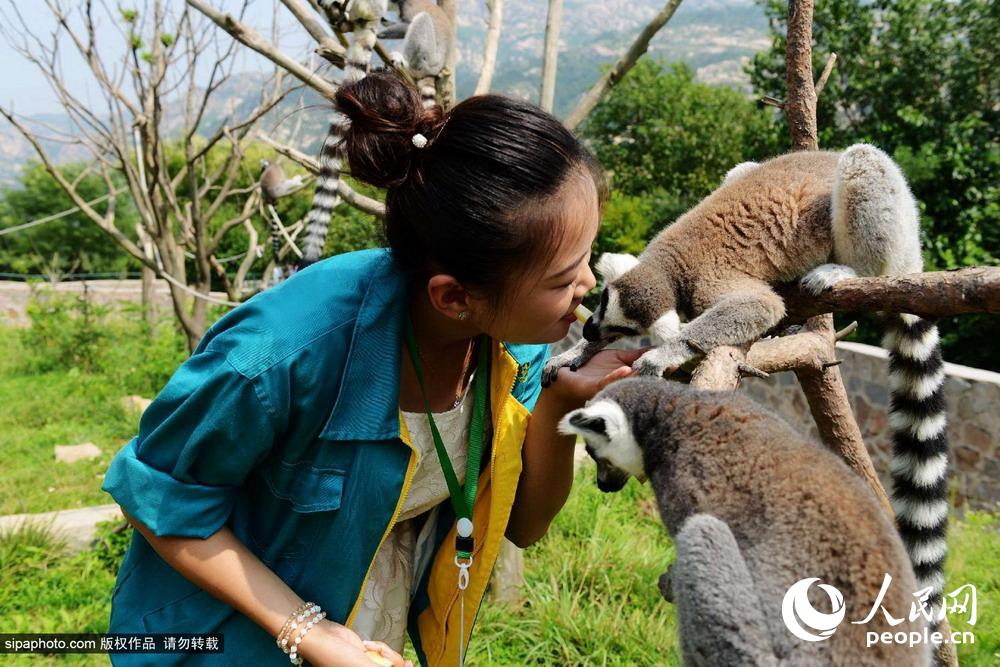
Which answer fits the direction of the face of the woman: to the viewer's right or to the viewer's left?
to the viewer's right

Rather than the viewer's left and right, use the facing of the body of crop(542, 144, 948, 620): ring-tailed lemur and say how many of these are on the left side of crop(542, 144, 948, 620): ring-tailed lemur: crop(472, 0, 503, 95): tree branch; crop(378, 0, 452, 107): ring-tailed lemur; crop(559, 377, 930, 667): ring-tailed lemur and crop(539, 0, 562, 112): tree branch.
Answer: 1

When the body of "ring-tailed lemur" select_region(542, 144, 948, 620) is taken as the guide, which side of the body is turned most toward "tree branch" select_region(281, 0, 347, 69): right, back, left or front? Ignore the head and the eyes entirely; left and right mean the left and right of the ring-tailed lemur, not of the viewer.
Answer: front

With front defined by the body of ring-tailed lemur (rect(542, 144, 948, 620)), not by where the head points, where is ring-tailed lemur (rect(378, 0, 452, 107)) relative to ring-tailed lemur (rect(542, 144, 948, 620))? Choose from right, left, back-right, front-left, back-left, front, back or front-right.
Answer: front-right

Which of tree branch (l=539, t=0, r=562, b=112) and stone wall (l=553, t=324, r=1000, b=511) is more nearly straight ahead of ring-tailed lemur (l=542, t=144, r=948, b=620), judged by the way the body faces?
the tree branch

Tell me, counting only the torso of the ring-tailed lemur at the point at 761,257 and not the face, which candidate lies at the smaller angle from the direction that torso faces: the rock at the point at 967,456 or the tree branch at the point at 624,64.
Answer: the tree branch

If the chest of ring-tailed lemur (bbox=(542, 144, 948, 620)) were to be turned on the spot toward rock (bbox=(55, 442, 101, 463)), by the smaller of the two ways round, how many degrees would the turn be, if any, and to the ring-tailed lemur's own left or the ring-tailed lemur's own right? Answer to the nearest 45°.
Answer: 0° — it already faces it

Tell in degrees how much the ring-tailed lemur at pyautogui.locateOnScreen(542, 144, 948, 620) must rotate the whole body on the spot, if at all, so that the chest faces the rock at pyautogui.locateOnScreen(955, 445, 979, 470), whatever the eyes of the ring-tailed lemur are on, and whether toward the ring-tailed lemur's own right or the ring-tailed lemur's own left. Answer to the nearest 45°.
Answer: approximately 135° to the ring-tailed lemur's own right

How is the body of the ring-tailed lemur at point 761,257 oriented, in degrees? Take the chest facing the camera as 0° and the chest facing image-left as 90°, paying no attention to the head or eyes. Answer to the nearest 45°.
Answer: approximately 90°

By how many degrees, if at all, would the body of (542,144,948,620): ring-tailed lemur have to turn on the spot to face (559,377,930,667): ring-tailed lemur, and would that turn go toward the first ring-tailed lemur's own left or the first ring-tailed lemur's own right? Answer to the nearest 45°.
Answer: approximately 90° to the first ring-tailed lemur's own left
